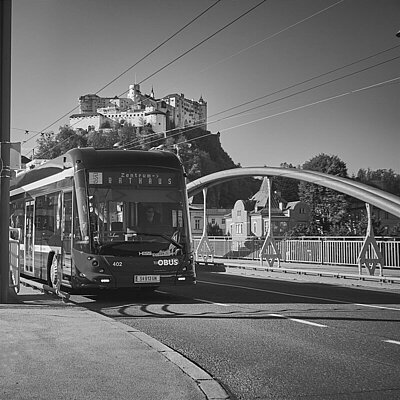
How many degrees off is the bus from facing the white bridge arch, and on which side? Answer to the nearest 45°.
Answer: approximately 90° to its left

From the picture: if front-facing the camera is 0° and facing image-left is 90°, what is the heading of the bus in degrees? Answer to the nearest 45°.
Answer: approximately 315°

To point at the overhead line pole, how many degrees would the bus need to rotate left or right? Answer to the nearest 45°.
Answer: approximately 90° to its right
